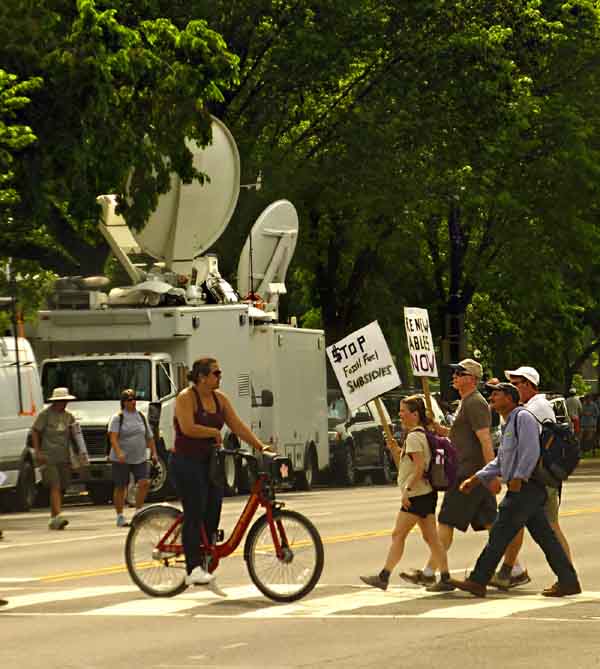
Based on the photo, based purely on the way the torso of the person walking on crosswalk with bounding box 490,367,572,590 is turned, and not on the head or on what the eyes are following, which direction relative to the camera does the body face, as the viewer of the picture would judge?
to the viewer's left

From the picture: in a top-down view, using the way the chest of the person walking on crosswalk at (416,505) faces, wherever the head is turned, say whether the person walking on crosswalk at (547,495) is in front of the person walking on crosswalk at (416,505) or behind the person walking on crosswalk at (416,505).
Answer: behind

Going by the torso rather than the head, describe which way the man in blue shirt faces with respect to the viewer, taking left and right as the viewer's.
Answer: facing to the left of the viewer

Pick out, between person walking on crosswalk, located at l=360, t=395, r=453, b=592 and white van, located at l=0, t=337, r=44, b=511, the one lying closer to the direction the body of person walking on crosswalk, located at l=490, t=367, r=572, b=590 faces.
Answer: the person walking on crosswalk, located at l=360, t=395, r=453, b=592

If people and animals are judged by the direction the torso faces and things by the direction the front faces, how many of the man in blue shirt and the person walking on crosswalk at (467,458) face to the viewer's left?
2

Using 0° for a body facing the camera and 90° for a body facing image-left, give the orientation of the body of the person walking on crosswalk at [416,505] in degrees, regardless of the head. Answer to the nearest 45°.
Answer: approximately 90°
